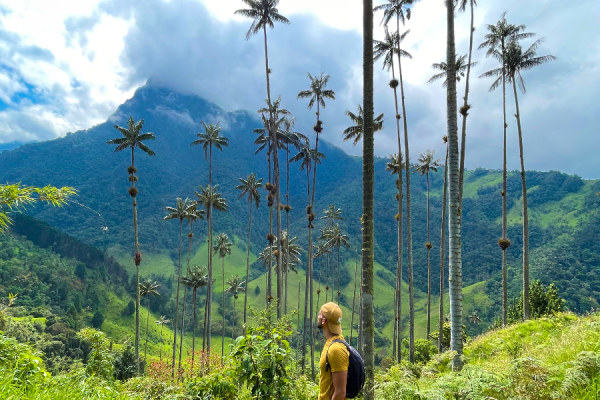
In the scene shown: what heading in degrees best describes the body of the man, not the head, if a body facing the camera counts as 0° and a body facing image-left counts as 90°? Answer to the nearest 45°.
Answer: approximately 90°

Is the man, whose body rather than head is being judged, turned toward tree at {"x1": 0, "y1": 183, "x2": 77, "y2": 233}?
yes
